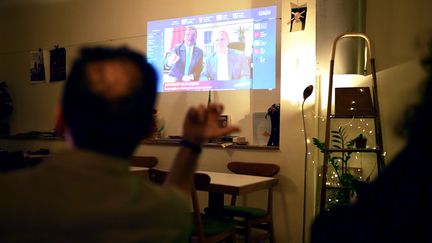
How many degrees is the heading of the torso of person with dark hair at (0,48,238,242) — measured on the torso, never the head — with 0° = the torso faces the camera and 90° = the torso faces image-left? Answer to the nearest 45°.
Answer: approximately 180°

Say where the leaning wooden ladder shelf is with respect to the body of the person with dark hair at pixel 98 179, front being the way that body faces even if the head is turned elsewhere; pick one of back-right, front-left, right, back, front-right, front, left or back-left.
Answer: front-right

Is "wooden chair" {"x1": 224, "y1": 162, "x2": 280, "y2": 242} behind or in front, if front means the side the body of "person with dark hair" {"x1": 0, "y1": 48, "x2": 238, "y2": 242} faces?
in front

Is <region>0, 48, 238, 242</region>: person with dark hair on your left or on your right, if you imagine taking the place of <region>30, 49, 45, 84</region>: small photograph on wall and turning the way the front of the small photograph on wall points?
on your left

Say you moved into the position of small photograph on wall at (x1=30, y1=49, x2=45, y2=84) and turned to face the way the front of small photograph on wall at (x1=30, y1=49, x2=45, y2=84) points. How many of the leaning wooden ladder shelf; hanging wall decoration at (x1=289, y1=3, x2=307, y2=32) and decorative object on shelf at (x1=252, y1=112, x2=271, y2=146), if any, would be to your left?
3

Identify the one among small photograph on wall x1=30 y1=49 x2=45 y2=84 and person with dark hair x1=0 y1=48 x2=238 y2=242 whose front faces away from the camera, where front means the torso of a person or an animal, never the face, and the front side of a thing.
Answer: the person with dark hair

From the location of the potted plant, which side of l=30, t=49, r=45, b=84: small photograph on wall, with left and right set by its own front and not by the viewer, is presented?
left

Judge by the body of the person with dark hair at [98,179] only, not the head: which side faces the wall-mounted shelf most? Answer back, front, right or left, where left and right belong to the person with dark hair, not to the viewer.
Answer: front

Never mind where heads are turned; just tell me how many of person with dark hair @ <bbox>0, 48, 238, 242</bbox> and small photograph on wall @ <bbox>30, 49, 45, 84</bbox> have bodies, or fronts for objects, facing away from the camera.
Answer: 1

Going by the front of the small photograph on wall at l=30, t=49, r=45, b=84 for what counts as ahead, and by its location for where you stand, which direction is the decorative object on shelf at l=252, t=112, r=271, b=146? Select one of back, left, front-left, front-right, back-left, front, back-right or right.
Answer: left

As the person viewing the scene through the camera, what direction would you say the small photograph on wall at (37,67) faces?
facing the viewer and to the left of the viewer

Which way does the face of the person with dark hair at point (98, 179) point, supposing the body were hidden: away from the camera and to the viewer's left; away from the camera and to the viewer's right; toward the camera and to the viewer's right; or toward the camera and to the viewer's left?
away from the camera and to the viewer's right

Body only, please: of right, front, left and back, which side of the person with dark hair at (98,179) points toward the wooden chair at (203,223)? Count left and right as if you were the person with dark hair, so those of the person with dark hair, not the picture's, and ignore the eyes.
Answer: front

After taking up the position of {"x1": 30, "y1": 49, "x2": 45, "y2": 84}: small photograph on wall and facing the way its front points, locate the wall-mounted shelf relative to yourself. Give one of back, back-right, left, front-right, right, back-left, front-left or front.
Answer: left
